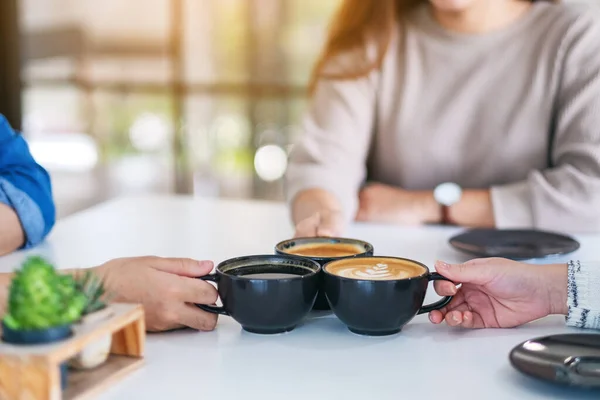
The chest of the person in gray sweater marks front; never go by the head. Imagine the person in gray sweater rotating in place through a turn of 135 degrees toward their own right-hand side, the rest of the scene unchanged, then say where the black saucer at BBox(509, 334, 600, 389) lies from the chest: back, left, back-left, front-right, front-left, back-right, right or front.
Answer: back-left

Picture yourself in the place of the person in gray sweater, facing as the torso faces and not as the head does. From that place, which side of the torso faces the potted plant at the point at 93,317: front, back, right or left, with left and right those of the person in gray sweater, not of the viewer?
front

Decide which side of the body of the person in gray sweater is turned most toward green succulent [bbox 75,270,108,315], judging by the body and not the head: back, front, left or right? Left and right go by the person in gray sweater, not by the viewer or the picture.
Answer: front

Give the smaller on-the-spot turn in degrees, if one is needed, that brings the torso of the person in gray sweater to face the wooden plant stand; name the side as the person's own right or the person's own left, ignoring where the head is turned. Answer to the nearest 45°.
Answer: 0° — they already face it

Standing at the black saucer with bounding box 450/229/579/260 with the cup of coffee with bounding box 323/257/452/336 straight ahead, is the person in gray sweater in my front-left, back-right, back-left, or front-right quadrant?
back-right

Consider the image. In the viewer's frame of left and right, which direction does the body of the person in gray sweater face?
facing the viewer

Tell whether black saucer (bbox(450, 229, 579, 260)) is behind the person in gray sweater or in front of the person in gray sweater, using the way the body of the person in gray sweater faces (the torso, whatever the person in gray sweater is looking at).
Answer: in front
